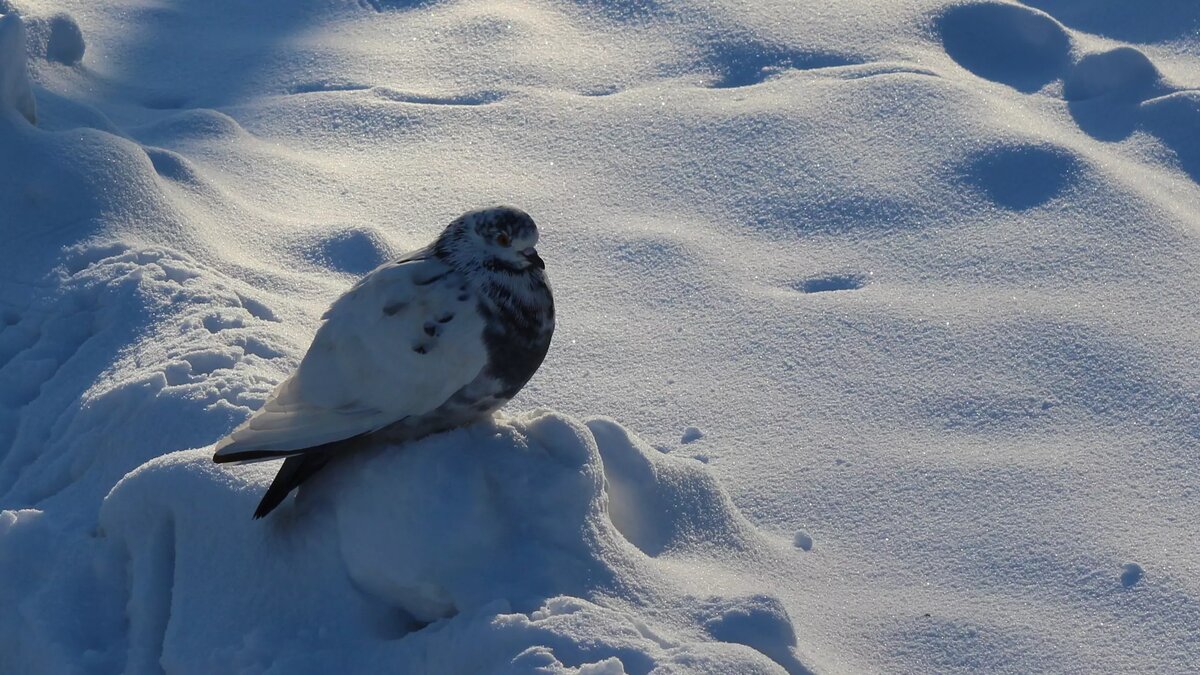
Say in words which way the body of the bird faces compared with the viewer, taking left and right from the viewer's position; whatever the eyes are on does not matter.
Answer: facing to the right of the viewer
